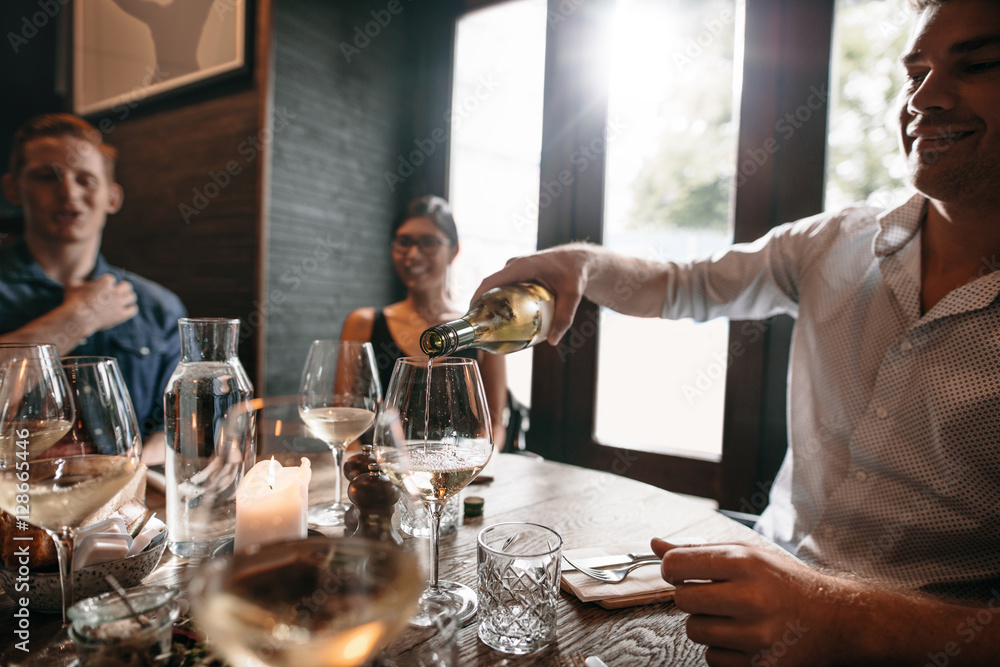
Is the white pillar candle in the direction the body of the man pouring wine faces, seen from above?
yes

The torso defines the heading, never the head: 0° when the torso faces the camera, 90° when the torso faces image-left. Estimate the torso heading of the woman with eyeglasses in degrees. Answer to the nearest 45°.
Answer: approximately 0°

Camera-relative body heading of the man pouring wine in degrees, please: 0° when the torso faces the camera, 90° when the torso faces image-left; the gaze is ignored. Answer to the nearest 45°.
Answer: approximately 45°

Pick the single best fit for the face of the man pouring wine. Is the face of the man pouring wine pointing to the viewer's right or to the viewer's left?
to the viewer's left

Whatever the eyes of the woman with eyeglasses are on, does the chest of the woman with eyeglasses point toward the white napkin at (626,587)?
yes

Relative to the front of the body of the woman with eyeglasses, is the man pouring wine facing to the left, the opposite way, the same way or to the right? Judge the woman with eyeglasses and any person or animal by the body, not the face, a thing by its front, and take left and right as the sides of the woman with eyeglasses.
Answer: to the right

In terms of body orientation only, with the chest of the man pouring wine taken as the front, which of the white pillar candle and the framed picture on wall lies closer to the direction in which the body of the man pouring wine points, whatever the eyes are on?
the white pillar candle

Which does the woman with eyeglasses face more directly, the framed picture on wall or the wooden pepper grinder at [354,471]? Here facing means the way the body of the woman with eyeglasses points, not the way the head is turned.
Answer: the wooden pepper grinder

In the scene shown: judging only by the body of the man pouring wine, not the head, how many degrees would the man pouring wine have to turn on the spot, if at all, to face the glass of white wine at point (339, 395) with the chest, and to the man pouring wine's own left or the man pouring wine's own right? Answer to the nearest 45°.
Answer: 0° — they already face it

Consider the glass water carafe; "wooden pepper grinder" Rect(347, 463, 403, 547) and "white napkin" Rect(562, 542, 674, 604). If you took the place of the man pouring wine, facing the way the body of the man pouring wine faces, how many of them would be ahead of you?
3
